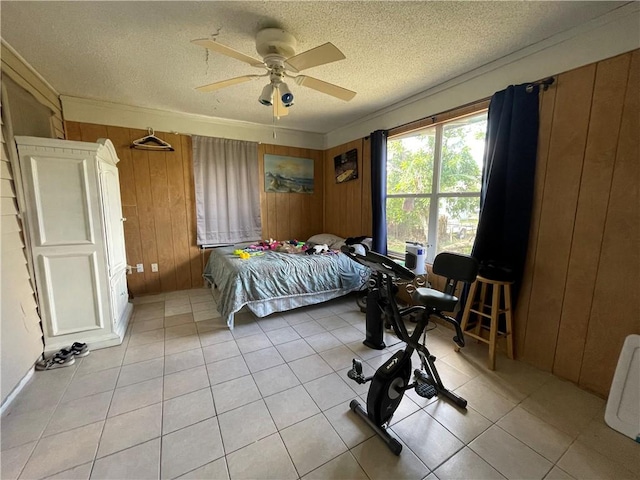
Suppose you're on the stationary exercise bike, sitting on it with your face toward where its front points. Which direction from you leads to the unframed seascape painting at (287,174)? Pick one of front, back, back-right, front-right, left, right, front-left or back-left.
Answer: right

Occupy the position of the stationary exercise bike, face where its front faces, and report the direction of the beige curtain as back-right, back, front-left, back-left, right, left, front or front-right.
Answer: right

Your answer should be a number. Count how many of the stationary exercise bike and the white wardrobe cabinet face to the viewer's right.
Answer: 1

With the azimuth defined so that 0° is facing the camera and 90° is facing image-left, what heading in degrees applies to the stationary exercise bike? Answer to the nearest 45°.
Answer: approximately 45°

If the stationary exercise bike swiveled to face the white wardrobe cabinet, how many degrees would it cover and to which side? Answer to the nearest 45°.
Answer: approximately 45° to its right

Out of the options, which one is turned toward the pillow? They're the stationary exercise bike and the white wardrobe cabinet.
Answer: the white wardrobe cabinet

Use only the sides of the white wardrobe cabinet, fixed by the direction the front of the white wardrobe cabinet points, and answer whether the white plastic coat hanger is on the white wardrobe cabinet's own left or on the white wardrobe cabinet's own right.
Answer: on the white wardrobe cabinet's own left

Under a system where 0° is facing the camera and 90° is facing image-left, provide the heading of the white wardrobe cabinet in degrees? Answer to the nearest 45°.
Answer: approximately 270°

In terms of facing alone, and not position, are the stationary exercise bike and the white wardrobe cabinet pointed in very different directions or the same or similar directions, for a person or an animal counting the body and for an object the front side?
very different directions

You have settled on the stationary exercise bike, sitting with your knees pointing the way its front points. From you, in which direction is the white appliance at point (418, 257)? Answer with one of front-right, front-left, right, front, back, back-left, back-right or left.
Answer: back-right
